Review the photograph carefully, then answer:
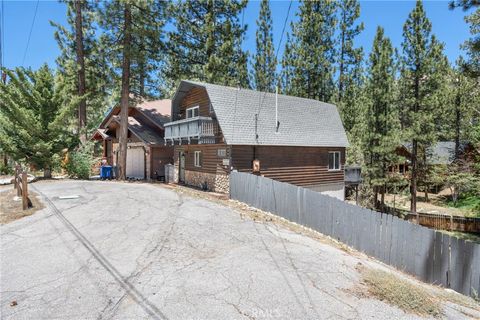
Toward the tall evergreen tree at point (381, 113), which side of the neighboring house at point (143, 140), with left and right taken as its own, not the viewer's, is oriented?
left

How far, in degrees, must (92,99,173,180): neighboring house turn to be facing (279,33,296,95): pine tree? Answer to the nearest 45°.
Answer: approximately 135° to its left

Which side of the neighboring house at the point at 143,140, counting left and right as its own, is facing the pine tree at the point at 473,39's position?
left

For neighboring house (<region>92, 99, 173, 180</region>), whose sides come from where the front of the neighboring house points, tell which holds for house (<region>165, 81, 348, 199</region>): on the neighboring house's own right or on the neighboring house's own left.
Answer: on the neighboring house's own left

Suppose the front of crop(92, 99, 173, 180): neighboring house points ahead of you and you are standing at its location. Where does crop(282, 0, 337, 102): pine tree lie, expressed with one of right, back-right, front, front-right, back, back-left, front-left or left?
back-left
